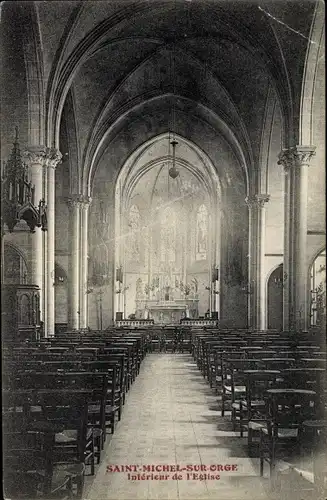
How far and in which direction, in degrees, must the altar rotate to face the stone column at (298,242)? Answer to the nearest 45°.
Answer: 0° — it already faces it

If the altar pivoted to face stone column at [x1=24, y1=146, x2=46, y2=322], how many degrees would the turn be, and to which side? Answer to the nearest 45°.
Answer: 0° — it already faces it

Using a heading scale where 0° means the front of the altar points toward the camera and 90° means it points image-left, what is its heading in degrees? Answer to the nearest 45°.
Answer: approximately 0°
